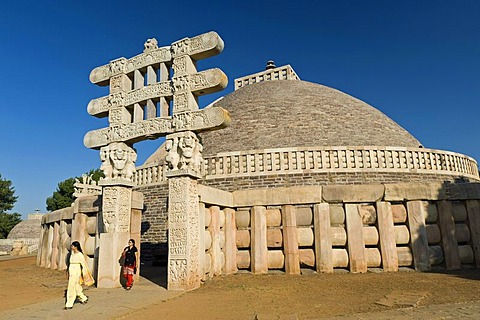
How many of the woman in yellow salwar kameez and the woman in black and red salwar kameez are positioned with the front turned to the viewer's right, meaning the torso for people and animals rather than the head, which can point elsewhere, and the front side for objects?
0

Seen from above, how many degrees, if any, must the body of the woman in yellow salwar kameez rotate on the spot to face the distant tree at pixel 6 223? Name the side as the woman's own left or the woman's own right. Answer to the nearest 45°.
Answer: approximately 135° to the woman's own right

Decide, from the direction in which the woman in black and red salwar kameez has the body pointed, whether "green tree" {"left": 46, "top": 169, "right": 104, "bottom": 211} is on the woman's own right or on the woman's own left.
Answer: on the woman's own right

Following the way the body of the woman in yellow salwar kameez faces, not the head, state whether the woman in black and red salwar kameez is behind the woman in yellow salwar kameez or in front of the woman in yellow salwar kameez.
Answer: behind

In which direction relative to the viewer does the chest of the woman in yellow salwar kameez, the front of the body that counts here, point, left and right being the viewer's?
facing the viewer and to the left of the viewer

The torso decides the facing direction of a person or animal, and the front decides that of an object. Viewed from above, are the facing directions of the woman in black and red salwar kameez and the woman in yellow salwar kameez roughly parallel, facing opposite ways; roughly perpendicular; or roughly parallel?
roughly parallel

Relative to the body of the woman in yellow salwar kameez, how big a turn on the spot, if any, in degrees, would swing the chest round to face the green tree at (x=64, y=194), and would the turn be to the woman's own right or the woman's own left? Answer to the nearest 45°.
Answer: approximately 135° to the woman's own right

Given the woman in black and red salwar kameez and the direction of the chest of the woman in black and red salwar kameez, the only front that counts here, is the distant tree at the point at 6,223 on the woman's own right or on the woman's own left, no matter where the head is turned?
on the woman's own right

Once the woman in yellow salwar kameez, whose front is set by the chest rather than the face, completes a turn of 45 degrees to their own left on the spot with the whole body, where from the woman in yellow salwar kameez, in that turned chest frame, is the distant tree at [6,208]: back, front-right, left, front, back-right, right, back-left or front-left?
back

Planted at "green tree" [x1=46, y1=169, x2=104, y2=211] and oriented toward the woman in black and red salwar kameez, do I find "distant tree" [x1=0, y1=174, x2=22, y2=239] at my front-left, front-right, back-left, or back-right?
back-right
